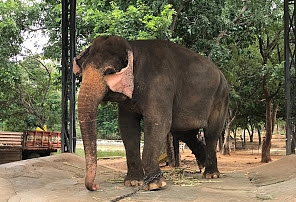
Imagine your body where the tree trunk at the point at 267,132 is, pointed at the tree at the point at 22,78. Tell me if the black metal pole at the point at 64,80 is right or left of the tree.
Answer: left

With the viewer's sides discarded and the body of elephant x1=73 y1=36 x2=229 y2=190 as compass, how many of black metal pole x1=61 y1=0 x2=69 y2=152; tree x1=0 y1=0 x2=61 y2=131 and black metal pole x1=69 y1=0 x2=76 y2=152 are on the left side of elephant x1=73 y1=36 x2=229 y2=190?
0

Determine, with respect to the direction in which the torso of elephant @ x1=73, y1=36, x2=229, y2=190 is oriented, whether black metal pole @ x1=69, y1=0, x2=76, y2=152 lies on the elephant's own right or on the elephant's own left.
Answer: on the elephant's own right

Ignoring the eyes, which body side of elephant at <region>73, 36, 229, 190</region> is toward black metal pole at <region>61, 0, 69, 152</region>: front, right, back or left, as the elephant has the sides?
right

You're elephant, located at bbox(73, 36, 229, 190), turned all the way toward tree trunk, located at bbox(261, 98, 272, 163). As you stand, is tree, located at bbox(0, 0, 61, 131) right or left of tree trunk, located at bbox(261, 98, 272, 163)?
left

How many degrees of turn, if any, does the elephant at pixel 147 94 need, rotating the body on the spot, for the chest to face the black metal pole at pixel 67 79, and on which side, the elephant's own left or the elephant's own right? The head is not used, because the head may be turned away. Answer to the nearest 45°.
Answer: approximately 90° to the elephant's own right
